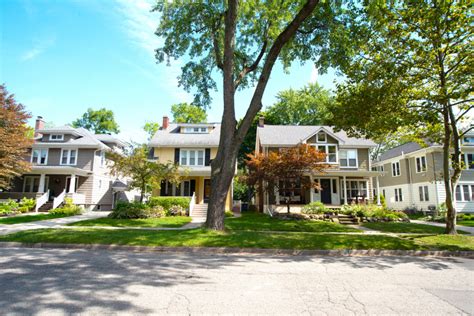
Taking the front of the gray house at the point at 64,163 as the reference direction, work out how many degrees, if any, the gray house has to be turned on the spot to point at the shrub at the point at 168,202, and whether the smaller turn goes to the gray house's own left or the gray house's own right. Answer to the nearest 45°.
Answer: approximately 90° to the gray house's own left

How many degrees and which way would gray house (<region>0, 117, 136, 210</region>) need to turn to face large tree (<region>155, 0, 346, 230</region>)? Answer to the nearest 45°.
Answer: approximately 45° to its left

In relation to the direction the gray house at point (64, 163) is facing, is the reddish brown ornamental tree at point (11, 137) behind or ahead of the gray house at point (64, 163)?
ahead

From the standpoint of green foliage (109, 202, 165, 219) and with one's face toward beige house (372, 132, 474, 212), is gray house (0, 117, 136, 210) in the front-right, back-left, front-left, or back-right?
back-left

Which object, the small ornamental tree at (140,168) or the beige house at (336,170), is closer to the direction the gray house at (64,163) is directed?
the small ornamental tree

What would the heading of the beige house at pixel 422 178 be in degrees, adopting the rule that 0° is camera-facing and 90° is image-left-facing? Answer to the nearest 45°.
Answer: approximately 315°

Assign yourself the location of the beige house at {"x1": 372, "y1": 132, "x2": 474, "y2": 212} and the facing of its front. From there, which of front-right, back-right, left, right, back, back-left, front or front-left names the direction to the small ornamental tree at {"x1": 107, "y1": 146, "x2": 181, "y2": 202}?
right

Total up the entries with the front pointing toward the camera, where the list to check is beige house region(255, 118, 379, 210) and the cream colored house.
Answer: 2

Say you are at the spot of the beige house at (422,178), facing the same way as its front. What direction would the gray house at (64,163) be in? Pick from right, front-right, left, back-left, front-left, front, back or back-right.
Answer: right

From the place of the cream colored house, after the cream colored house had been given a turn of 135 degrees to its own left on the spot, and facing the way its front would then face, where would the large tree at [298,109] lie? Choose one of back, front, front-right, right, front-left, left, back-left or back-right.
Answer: front

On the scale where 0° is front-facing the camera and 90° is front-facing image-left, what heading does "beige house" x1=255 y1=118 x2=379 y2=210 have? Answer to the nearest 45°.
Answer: approximately 0°

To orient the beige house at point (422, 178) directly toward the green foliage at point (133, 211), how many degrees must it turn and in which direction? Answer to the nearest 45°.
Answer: approximately 90° to its right

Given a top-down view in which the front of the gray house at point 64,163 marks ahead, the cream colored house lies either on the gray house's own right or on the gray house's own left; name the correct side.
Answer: on the gray house's own left
